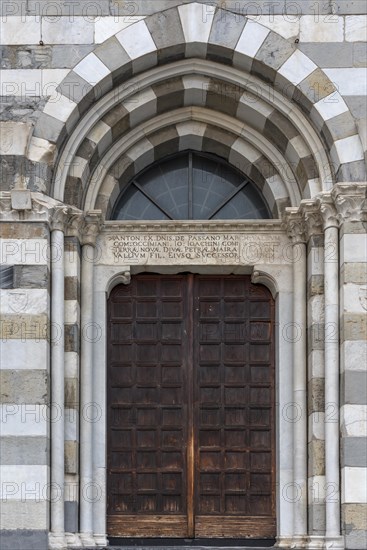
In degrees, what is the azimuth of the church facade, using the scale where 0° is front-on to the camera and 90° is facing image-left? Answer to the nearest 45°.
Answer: approximately 0°
